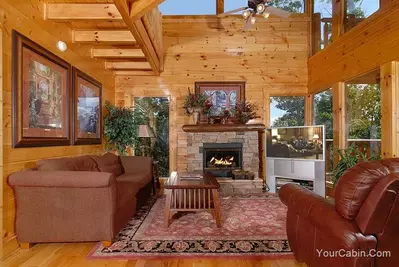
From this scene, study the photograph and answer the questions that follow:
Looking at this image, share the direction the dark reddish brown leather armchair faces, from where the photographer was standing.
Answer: facing away from the viewer and to the left of the viewer

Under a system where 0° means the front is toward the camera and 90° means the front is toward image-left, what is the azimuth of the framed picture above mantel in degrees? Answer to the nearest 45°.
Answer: approximately 0°

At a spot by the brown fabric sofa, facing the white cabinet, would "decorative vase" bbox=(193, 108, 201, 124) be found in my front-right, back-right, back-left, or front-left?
front-left

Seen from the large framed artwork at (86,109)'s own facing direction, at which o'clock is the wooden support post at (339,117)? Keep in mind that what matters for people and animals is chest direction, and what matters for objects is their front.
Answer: The wooden support post is roughly at 11 o'clock from the large framed artwork.

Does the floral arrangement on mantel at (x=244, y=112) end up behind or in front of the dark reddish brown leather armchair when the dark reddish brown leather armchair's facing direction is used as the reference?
in front

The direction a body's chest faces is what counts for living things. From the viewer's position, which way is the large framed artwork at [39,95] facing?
facing the viewer and to the right of the viewer

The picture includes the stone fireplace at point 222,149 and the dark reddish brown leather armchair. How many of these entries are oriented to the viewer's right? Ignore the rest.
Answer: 0

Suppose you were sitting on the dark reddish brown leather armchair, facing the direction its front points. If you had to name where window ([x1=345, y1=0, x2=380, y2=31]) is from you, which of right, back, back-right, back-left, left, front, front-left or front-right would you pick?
front-right

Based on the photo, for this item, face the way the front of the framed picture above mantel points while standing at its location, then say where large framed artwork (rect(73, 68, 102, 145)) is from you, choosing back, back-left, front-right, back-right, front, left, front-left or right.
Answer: front-right

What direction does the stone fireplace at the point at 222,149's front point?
toward the camera

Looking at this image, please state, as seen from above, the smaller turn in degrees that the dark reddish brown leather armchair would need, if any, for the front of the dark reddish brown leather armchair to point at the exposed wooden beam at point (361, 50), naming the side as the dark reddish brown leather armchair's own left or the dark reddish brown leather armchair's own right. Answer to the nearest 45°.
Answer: approximately 45° to the dark reddish brown leather armchair's own right

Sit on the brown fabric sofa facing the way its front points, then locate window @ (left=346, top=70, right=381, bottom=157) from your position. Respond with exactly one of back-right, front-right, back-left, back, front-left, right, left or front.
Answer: front

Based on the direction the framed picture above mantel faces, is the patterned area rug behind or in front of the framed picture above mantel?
in front

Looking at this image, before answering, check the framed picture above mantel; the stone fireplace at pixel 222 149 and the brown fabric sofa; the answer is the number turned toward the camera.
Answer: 2

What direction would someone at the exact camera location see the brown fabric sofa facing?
facing to the right of the viewer
